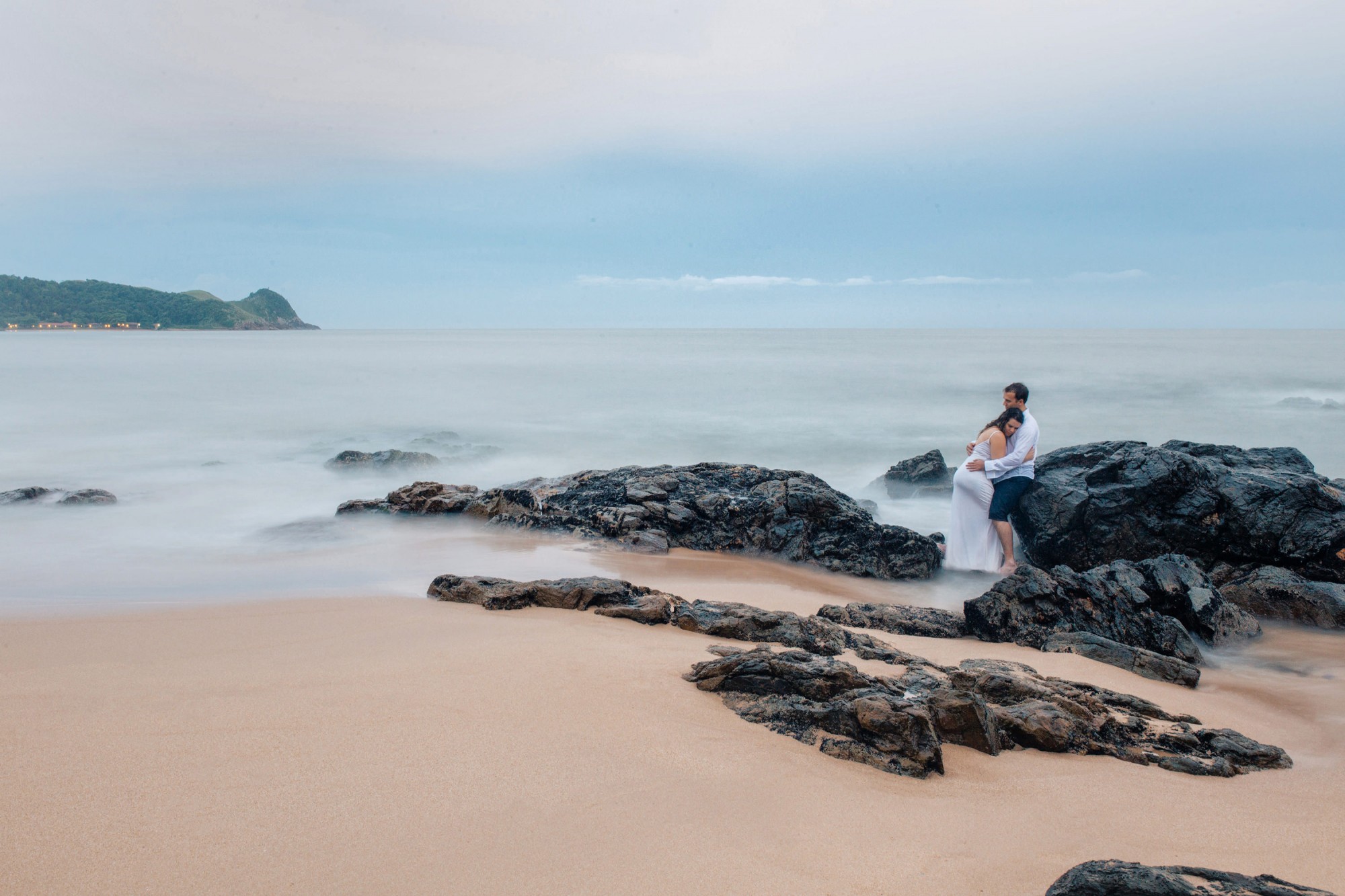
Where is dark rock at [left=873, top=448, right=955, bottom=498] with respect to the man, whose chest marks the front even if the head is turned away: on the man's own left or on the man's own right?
on the man's own right

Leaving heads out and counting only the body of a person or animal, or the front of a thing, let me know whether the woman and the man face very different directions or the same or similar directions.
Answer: very different directions

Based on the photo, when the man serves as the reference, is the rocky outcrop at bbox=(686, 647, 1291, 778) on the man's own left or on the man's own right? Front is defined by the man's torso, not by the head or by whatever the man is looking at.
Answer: on the man's own left

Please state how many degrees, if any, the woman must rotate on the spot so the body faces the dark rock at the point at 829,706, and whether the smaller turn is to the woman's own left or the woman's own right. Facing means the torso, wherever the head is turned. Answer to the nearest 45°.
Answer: approximately 90° to the woman's own right

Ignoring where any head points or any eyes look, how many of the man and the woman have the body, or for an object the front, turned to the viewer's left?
1

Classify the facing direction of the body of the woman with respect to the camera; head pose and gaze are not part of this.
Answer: to the viewer's right

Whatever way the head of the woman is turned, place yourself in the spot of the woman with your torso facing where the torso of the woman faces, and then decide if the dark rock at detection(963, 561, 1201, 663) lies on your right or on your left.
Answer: on your right

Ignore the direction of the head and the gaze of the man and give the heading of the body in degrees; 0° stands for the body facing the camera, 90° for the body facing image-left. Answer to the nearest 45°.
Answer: approximately 90°

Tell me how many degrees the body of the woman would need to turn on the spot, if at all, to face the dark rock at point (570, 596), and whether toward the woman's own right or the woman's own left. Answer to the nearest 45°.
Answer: approximately 135° to the woman's own right
